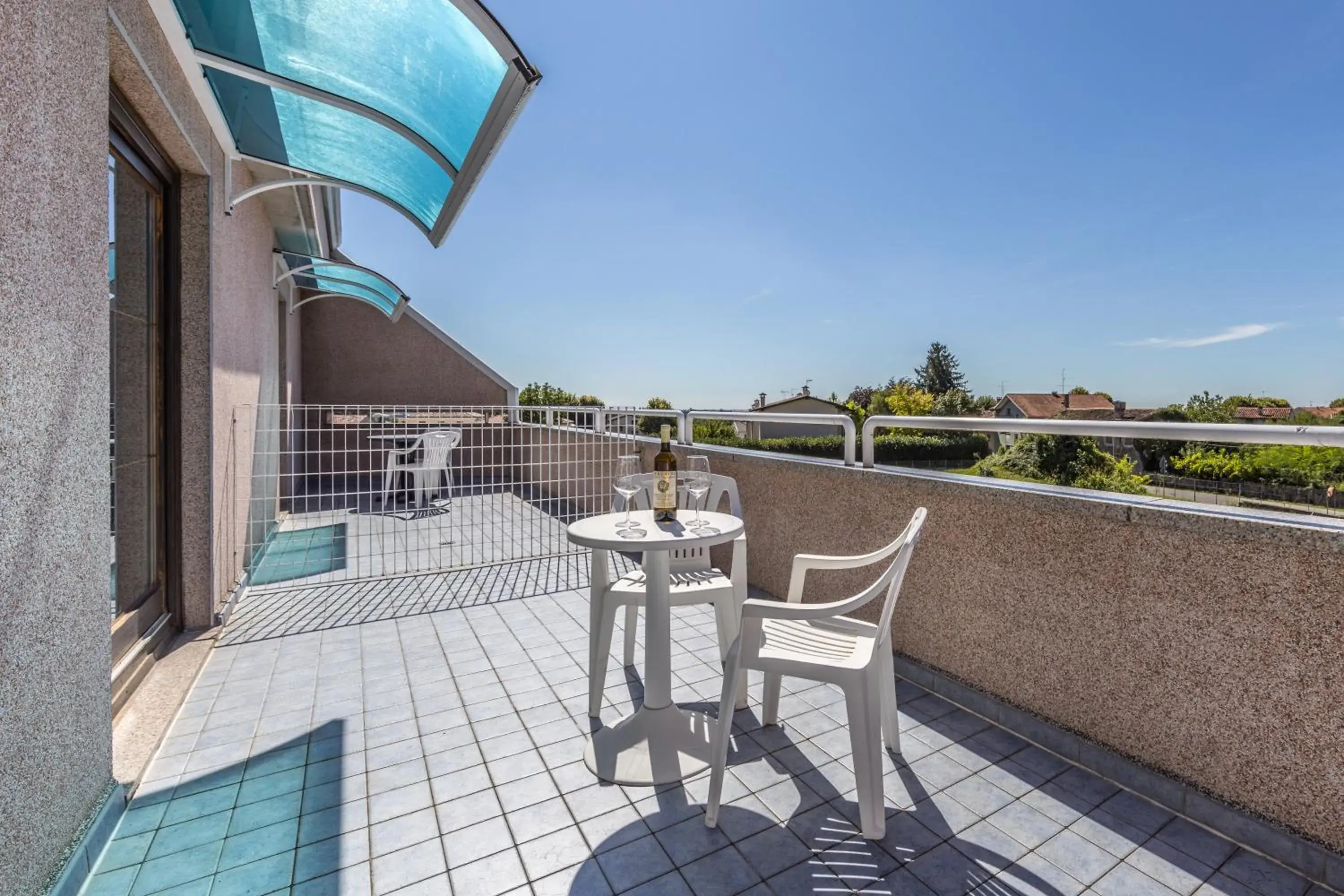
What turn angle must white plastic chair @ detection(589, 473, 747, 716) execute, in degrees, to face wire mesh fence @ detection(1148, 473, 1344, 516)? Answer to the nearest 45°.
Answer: approximately 90° to its left

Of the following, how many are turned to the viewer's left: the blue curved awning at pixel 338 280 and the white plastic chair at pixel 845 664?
1

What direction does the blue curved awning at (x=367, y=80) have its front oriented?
to the viewer's right

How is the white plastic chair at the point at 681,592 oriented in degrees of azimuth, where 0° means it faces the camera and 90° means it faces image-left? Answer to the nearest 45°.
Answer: approximately 0°

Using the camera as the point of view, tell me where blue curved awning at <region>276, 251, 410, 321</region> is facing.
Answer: facing to the right of the viewer

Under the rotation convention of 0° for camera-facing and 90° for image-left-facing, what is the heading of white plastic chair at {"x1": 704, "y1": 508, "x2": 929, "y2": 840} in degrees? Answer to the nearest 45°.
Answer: approximately 90°

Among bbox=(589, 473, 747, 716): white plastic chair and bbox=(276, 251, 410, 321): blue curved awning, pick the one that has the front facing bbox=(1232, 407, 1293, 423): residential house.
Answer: the blue curved awning

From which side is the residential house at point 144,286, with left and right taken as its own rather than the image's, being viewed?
right

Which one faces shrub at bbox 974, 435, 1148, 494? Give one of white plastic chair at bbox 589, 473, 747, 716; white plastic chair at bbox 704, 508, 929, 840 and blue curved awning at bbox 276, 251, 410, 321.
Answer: the blue curved awning

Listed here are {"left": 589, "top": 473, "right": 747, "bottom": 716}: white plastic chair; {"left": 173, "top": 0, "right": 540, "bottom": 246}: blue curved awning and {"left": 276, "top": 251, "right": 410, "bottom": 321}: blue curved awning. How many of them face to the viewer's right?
2
